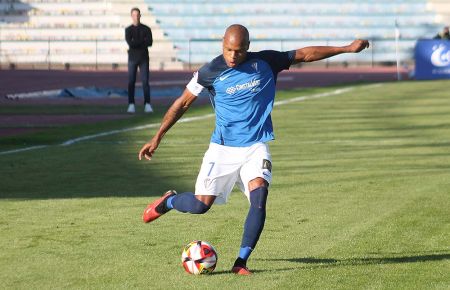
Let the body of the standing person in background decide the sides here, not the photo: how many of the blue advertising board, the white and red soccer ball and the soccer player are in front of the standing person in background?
2

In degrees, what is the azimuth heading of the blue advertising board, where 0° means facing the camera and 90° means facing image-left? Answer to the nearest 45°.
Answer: approximately 0°

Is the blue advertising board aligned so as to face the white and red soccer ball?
yes

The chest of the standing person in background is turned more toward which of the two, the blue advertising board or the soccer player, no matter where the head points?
the soccer player

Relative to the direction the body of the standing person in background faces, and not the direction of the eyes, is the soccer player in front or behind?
in front

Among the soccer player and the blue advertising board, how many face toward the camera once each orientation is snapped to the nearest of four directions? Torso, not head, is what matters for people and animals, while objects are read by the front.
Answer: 2

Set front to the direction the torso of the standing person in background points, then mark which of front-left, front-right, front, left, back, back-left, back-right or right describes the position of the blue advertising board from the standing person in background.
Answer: back-left

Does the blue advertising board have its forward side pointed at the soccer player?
yes

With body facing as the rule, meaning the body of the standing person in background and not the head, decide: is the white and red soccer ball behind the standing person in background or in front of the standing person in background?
in front

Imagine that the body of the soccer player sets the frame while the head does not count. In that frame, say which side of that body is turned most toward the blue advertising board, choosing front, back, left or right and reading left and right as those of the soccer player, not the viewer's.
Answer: back

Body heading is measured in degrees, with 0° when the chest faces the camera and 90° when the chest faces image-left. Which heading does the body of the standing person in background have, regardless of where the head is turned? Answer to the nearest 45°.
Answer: approximately 0°
